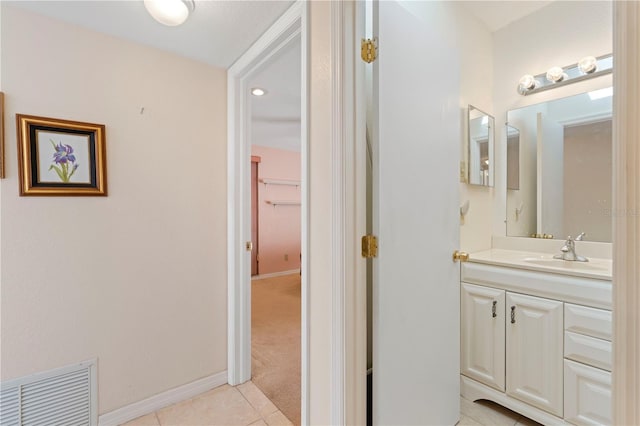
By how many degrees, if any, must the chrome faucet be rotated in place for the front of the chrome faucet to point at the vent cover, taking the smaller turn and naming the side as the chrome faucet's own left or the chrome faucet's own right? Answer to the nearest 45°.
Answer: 0° — it already faces it

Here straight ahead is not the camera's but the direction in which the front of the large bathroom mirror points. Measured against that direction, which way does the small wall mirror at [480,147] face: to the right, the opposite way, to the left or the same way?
to the left

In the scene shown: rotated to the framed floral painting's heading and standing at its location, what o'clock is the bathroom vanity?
The bathroom vanity is roughly at 10 o'clock from the framed floral painting.

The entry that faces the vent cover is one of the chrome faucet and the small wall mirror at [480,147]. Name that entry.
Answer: the chrome faucet

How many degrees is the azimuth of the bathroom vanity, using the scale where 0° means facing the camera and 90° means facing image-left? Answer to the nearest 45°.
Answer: approximately 45°

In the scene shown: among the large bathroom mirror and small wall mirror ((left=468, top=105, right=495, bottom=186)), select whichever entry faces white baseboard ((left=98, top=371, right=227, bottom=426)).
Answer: the large bathroom mirror
